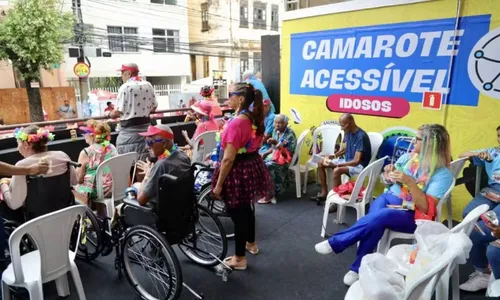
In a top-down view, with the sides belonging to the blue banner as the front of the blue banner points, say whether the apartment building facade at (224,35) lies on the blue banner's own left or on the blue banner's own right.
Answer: on the blue banner's own right

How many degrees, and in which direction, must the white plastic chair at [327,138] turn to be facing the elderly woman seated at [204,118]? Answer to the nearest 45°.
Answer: approximately 45° to its right

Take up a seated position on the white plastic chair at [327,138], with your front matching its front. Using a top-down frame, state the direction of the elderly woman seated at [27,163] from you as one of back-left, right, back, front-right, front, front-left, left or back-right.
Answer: front

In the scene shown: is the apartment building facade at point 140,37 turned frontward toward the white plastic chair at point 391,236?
yes

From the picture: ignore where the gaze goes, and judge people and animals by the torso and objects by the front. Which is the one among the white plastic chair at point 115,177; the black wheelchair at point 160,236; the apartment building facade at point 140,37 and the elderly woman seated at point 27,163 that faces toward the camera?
the apartment building facade

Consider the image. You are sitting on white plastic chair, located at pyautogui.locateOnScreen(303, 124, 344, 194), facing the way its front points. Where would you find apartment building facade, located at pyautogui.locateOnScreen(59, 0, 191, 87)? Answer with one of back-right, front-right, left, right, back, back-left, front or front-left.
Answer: right

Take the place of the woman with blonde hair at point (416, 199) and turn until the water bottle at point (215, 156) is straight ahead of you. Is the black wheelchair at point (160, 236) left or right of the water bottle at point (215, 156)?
left

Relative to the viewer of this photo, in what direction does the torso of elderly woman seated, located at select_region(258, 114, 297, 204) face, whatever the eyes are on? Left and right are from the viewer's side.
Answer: facing the viewer and to the left of the viewer

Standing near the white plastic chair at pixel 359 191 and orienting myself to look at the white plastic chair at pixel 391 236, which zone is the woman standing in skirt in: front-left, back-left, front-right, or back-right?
front-right

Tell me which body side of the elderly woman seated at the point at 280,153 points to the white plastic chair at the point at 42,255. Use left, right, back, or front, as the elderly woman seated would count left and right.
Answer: front

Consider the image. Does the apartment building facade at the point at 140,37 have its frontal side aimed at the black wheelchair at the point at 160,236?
yes

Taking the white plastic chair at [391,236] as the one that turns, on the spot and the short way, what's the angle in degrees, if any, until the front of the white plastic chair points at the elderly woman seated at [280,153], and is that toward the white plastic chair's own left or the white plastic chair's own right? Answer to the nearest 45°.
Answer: approximately 45° to the white plastic chair's own right

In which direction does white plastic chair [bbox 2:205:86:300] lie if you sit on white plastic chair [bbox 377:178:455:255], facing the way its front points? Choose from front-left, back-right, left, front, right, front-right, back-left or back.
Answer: front-left

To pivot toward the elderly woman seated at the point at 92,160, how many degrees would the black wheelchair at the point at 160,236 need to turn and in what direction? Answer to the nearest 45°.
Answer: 0° — it already faces them

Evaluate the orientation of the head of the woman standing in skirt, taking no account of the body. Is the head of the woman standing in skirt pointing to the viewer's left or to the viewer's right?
to the viewer's left

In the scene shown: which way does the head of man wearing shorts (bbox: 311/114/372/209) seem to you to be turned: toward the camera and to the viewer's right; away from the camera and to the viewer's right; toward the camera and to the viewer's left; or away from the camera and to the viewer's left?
toward the camera and to the viewer's left

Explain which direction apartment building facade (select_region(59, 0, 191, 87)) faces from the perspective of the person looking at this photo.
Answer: facing the viewer
